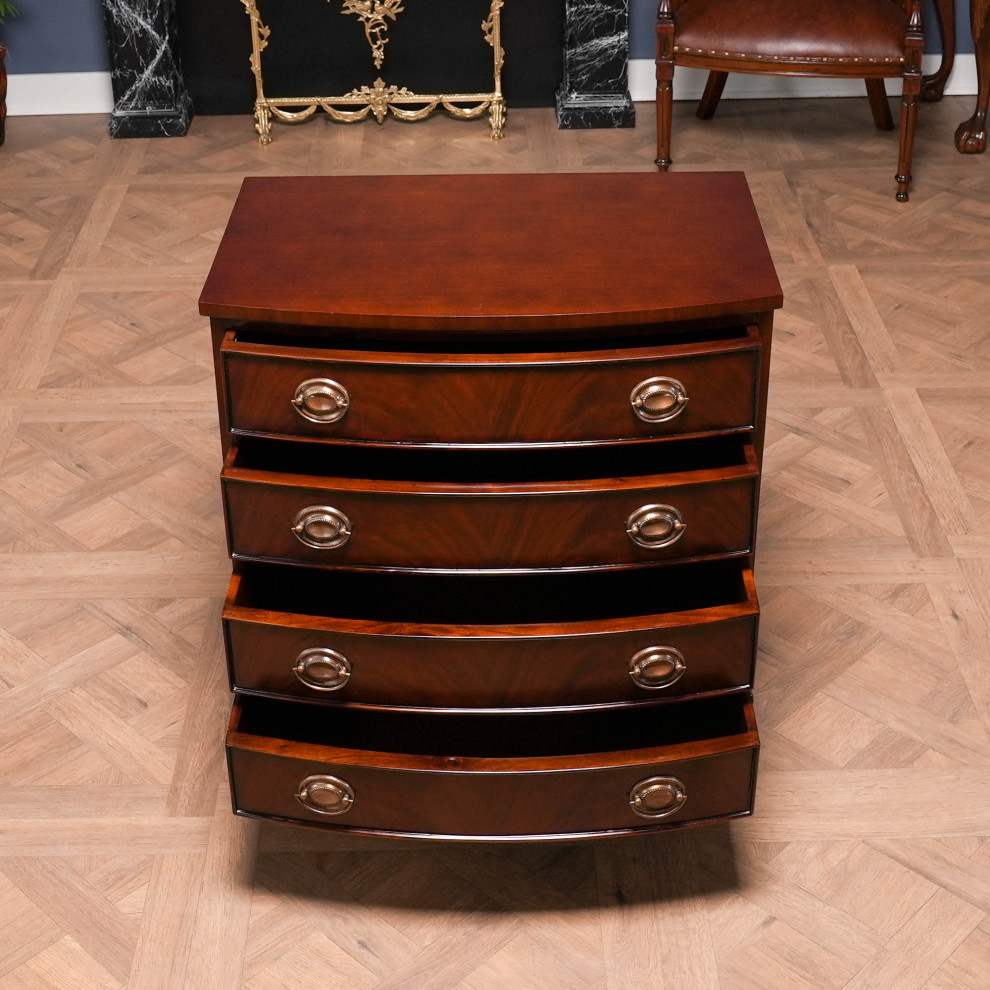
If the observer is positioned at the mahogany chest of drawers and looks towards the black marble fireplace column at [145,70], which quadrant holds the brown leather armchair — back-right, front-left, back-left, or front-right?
front-right

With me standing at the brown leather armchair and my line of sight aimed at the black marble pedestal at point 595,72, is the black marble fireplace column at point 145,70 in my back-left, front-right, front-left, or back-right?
front-left

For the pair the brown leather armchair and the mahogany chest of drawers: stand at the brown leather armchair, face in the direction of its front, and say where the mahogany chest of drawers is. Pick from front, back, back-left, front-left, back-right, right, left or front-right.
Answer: front

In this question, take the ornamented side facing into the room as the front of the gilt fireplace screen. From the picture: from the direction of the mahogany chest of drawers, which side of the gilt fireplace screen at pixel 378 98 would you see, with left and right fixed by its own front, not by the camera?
front

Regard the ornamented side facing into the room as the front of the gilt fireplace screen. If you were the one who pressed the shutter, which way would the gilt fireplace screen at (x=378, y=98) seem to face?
facing the viewer

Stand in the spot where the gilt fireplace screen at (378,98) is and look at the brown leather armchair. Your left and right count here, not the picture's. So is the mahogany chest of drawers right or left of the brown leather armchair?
right

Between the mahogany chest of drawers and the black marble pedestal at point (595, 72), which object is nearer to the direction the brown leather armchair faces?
the mahogany chest of drawers

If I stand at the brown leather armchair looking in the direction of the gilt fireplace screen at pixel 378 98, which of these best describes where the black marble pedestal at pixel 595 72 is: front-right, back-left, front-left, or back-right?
front-right

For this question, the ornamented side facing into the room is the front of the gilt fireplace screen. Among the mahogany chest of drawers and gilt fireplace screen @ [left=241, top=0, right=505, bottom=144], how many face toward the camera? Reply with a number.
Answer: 2

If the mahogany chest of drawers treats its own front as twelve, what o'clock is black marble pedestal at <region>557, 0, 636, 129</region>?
The black marble pedestal is roughly at 6 o'clock from the mahogany chest of drawers.

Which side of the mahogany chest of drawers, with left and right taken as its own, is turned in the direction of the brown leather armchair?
back

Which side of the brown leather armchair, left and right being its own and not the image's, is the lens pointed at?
front

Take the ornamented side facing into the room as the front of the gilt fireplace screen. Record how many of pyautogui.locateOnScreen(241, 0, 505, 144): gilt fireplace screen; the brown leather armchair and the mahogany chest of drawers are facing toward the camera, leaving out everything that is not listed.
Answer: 3

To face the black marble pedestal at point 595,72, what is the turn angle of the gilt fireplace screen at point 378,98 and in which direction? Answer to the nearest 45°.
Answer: approximately 90° to its left
